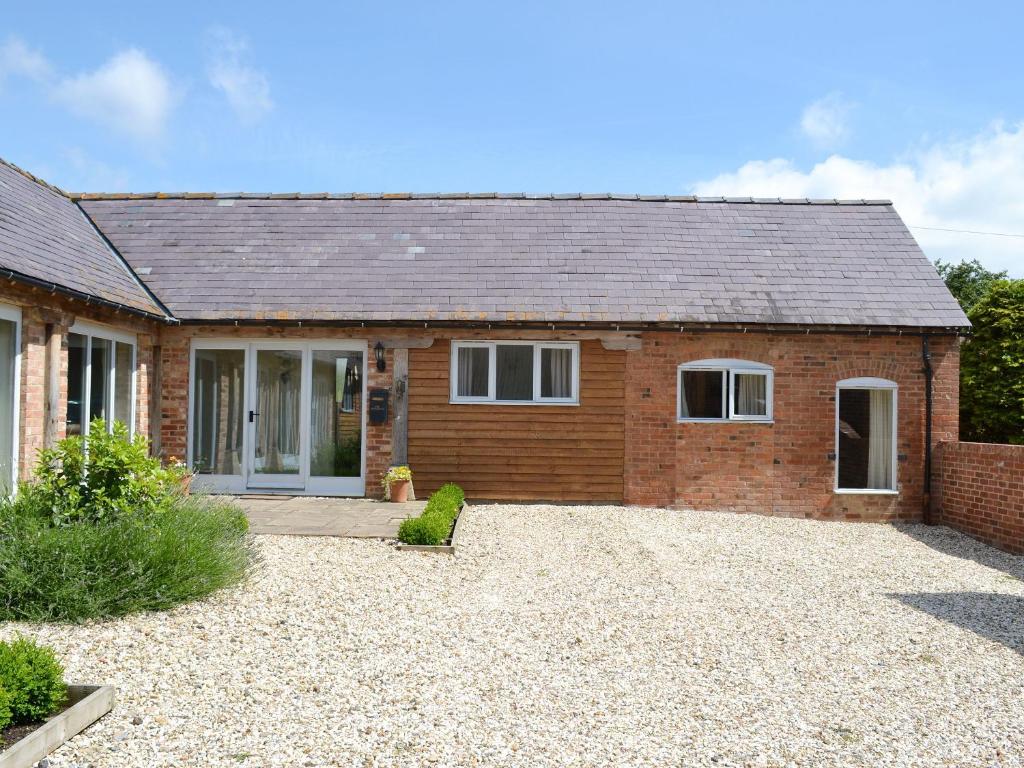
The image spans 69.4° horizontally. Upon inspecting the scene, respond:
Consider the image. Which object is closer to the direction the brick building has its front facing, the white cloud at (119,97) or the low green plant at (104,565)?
the low green plant

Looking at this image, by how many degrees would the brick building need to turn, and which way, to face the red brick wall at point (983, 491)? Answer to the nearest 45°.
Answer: approximately 90° to its left

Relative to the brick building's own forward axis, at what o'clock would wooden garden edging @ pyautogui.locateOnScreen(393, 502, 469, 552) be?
The wooden garden edging is roughly at 1 o'clock from the brick building.

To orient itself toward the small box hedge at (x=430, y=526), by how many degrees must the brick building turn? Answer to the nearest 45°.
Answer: approximately 45° to its right

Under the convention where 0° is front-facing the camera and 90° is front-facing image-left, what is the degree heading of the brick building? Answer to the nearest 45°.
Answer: approximately 0°
